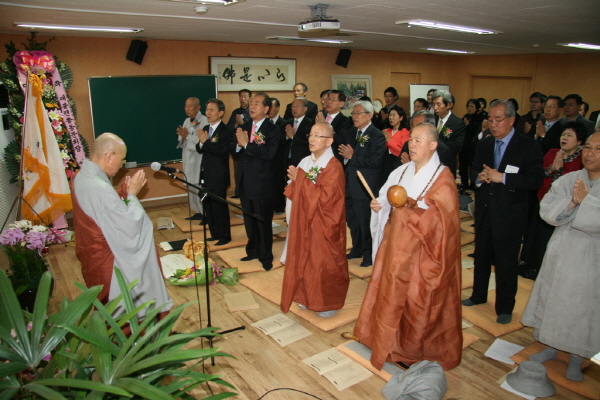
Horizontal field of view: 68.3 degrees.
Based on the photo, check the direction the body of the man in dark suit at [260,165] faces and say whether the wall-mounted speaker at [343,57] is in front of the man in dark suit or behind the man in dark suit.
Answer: behind

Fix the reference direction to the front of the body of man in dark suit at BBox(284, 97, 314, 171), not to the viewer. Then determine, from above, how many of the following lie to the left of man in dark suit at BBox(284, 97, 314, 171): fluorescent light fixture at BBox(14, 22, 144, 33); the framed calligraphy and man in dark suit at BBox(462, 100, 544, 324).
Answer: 1

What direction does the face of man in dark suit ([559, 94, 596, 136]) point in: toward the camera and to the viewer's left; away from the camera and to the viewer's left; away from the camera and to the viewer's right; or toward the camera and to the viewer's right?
toward the camera and to the viewer's left

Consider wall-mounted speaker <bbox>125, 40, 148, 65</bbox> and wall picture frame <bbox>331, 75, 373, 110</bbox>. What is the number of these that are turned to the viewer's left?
0

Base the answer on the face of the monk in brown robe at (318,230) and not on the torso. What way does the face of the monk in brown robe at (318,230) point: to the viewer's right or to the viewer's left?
to the viewer's left

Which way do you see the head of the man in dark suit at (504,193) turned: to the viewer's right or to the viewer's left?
to the viewer's left

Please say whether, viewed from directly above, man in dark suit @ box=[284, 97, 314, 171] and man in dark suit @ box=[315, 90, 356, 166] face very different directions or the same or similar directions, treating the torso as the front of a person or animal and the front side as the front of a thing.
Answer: same or similar directions

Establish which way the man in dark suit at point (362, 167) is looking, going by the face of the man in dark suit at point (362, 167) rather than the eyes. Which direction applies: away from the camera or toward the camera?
toward the camera

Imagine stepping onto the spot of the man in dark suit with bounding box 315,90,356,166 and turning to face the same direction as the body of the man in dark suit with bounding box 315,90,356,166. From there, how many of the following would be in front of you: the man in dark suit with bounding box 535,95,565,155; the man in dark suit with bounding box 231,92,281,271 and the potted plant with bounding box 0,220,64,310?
2

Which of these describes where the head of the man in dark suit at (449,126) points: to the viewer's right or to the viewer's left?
to the viewer's left

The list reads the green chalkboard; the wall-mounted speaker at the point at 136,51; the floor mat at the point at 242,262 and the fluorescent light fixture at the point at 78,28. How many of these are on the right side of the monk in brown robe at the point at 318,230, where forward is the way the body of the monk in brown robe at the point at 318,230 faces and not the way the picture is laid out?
4

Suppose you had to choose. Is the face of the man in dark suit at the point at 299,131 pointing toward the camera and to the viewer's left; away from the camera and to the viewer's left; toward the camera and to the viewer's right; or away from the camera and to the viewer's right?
toward the camera and to the viewer's left

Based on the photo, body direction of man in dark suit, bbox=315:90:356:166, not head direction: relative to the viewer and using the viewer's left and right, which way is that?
facing the viewer and to the left of the viewer

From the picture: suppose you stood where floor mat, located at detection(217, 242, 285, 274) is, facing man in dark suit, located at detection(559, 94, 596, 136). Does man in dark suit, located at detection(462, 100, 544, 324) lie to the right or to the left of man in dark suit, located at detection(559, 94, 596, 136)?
right

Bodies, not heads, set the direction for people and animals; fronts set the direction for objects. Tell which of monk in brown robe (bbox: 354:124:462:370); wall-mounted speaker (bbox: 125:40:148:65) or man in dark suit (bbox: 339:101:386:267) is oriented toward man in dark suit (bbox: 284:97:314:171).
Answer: the wall-mounted speaker

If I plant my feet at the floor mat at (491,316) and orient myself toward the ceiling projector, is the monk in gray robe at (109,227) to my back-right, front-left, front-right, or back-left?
front-left

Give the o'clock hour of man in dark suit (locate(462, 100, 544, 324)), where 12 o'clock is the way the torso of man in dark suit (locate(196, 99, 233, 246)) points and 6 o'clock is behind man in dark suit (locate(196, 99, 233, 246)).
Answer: man in dark suit (locate(462, 100, 544, 324)) is roughly at 9 o'clock from man in dark suit (locate(196, 99, 233, 246)).
